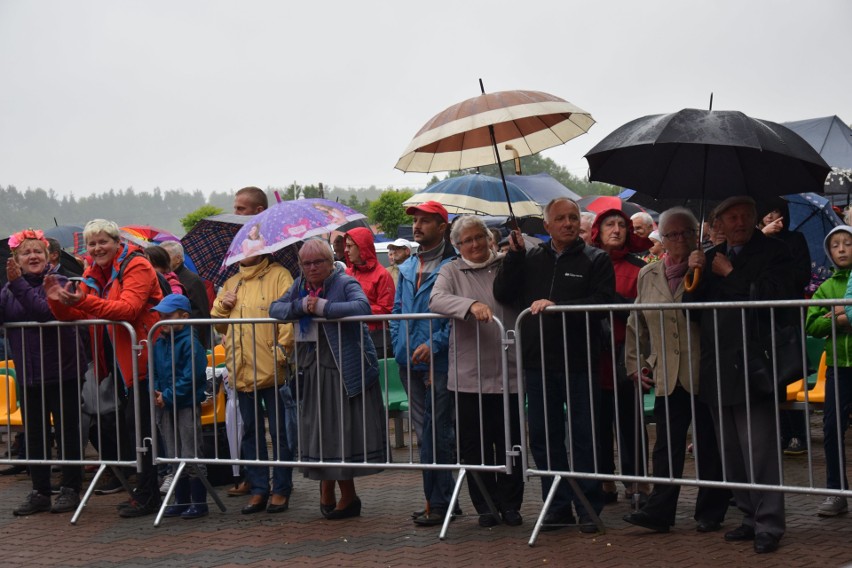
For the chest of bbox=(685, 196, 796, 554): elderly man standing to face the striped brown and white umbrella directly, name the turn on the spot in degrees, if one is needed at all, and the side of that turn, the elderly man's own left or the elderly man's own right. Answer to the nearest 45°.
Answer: approximately 90° to the elderly man's own right

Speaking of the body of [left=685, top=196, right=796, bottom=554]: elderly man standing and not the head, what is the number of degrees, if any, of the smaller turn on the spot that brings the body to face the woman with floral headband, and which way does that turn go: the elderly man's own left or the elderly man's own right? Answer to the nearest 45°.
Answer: approximately 45° to the elderly man's own right

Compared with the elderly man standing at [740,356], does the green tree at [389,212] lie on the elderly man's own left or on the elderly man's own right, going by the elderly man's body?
on the elderly man's own right

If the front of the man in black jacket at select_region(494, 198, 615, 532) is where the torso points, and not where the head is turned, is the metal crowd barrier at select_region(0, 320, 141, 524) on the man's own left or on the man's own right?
on the man's own right

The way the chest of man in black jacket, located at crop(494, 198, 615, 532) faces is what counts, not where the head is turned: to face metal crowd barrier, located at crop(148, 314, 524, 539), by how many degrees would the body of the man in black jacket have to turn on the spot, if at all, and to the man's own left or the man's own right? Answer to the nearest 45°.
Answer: approximately 90° to the man's own right

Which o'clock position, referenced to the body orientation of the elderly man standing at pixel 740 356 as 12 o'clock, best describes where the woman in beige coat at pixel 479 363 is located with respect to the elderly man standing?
The woman in beige coat is roughly at 2 o'clock from the elderly man standing.

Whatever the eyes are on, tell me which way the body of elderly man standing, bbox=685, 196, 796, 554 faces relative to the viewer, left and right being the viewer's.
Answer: facing the viewer and to the left of the viewer

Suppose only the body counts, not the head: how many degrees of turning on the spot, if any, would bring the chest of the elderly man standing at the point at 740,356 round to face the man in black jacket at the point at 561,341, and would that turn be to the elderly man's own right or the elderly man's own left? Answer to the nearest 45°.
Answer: approximately 45° to the elderly man's own right

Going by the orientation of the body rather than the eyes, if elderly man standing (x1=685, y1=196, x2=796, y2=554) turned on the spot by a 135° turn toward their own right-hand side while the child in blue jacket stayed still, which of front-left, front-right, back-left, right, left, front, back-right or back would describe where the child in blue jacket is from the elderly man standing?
left

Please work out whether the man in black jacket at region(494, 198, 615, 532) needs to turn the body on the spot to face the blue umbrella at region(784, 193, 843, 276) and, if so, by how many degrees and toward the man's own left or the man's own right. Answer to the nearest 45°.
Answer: approximately 135° to the man's own left

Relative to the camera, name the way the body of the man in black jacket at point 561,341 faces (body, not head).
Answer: toward the camera

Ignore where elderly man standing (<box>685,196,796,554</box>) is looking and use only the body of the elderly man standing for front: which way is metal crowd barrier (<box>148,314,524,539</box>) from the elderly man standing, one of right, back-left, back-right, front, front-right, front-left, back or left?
front-right

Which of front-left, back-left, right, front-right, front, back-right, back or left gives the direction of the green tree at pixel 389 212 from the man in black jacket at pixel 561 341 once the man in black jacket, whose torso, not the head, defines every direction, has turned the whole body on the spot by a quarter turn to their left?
left

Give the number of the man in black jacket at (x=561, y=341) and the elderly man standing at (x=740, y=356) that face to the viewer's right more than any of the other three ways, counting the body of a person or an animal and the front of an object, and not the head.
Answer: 0
